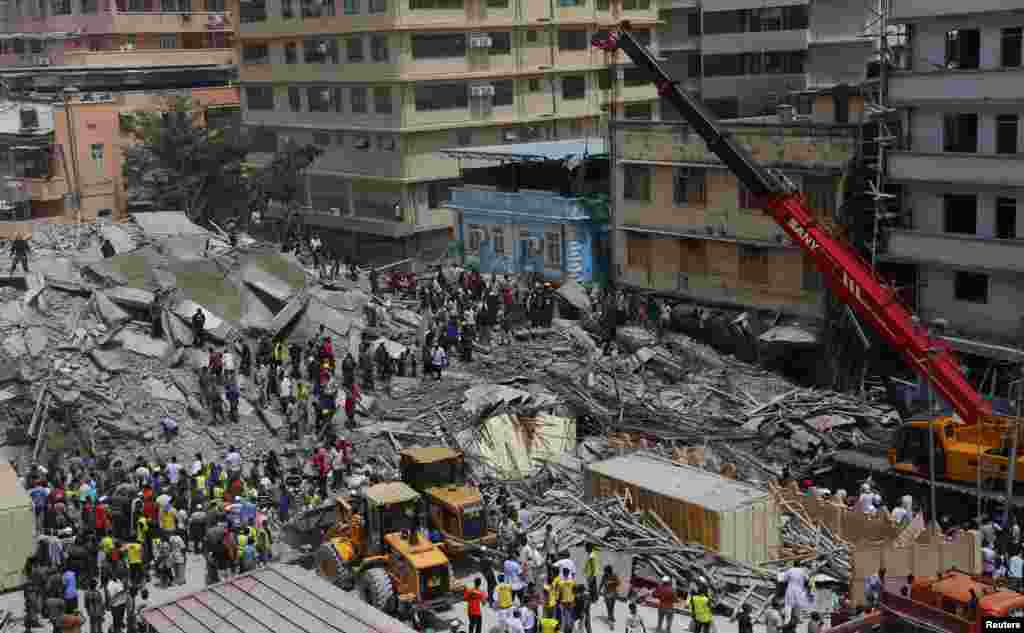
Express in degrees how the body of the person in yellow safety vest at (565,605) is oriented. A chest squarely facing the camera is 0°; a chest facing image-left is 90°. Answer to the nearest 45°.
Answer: approximately 180°

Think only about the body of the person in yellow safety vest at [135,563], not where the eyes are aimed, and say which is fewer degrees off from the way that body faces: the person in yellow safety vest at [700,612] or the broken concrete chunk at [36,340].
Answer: the broken concrete chunk

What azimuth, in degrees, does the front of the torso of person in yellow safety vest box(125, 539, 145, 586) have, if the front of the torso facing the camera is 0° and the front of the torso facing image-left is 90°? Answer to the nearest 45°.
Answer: approximately 180°

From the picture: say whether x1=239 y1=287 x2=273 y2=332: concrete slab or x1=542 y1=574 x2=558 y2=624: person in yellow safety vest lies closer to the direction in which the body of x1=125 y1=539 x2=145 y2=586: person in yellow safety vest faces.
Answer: the concrete slab

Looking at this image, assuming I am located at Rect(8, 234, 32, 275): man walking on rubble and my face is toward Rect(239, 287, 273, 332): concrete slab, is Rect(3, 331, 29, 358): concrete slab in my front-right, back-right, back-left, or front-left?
front-right

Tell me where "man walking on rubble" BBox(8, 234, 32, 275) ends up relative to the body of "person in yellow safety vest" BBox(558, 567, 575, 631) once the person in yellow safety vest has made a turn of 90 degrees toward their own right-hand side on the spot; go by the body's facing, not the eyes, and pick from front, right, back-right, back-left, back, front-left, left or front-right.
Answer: back-left

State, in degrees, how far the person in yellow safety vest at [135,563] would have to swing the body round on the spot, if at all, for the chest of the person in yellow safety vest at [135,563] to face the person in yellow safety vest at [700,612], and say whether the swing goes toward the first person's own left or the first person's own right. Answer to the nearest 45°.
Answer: approximately 135° to the first person's own right

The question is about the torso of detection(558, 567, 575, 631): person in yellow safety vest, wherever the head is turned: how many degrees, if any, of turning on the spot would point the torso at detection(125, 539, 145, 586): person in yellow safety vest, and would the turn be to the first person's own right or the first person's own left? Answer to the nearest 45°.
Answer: approximately 90° to the first person's own left

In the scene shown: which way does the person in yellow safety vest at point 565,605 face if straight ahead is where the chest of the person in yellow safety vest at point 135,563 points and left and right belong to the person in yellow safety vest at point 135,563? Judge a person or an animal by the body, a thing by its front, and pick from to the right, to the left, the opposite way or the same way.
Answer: the same way

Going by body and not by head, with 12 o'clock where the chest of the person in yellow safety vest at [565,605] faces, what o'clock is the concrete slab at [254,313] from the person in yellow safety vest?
The concrete slab is roughly at 11 o'clock from the person in yellow safety vest.

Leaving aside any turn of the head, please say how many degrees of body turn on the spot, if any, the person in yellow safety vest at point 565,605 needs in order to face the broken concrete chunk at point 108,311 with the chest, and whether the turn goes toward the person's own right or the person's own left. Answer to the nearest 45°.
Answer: approximately 45° to the person's own left

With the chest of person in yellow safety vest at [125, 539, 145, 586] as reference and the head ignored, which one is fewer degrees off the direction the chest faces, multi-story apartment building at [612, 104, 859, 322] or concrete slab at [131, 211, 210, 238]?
the concrete slab

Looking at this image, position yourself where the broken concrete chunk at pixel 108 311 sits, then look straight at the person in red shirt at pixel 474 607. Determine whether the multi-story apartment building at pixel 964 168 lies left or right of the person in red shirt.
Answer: left

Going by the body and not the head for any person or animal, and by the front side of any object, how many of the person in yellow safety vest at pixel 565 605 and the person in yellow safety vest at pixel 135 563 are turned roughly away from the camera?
2

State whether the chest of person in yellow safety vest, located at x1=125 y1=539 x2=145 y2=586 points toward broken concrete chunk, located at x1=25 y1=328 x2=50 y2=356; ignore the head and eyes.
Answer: yes

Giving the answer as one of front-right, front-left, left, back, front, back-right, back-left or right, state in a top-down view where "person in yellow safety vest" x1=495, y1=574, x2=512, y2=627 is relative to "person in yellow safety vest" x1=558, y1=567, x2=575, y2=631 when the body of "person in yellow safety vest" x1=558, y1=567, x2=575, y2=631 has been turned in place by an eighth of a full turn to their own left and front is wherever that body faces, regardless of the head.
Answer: front-left

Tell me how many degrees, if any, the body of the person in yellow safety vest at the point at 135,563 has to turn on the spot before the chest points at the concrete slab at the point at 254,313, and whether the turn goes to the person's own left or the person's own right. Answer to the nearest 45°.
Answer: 0° — they already face it

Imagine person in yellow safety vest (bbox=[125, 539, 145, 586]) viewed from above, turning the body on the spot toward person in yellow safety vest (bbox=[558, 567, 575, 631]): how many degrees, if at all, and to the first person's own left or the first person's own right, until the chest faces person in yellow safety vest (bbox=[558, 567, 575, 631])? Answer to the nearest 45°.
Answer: approximately 135° to the first person's own right

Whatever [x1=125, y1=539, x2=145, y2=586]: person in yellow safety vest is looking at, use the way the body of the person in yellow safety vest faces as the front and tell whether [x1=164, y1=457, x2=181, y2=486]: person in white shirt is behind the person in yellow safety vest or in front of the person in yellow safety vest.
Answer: in front

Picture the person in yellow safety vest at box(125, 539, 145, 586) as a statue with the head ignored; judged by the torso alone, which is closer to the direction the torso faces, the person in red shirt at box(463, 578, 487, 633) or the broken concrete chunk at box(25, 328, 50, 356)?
the broken concrete chunk
